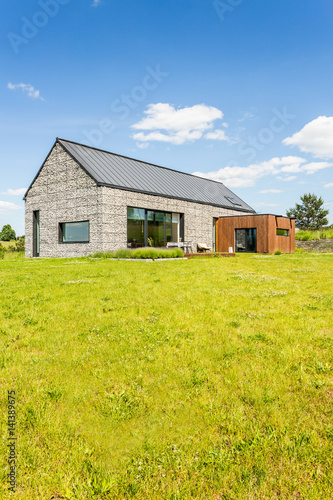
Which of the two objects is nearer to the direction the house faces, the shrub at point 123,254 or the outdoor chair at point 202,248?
the shrub

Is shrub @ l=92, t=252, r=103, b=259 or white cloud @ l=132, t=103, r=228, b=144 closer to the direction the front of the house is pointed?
the shrub

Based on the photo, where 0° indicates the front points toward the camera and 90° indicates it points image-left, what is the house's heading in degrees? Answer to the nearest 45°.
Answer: approximately 315°
